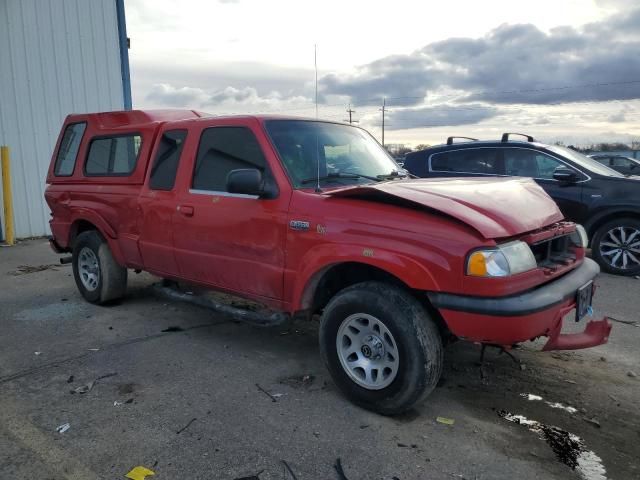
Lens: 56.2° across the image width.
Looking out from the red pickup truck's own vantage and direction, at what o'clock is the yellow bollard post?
The yellow bollard post is roughly at 6 o'clock from the red pickup truck.

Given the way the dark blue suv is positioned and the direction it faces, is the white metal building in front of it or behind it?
behind

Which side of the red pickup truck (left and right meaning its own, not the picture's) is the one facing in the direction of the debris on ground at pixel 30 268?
back

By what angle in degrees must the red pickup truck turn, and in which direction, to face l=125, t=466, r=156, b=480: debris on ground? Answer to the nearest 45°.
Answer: approximately 90° to its right

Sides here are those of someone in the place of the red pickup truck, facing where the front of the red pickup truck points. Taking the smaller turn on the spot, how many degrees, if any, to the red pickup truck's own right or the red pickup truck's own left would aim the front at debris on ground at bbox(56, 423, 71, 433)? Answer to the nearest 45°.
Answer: approximately 135° to the red pickup truck's own right

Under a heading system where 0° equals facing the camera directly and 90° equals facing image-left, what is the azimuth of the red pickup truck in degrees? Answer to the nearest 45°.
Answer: approximately 315°

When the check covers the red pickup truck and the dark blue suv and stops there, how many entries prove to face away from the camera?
0

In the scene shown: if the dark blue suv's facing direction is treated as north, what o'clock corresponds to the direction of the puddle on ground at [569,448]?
The puddle on ground is roughly at 3 o'clock from the dark blue suv.

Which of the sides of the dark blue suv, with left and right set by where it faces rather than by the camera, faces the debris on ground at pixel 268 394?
right

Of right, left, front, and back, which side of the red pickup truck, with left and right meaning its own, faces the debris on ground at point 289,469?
right

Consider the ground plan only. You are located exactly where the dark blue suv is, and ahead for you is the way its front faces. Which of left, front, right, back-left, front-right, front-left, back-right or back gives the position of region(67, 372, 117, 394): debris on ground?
back-right

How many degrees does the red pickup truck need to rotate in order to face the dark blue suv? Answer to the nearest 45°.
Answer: approximately 90° to its left

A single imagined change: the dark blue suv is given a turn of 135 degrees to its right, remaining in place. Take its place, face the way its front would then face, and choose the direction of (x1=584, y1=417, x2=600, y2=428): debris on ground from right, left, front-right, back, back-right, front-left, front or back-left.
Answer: front-left

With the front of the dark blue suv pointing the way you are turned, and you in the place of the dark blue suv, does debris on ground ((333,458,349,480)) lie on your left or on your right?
on your right

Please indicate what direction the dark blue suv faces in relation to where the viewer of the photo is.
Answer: facing to the right of the viewer

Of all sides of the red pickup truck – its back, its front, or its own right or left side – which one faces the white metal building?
back
